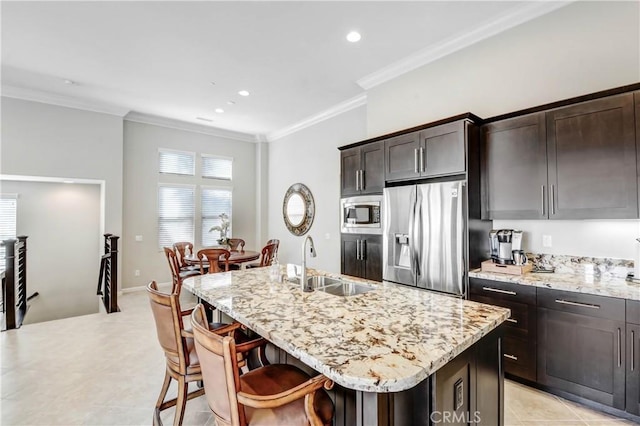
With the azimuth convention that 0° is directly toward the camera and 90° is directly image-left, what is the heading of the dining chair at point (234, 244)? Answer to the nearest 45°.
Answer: approximately 0°

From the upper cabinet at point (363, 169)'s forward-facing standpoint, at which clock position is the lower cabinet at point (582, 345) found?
The lower cabinet is roughly at 9 o'clock from the upper cabinet.

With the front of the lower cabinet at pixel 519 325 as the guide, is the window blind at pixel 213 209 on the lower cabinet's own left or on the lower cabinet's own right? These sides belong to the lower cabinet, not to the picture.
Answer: on the lower cabinet's own right

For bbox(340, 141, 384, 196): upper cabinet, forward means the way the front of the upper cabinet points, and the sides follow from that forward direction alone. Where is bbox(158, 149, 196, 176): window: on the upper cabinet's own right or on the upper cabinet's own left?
on the upper cabinet's own right

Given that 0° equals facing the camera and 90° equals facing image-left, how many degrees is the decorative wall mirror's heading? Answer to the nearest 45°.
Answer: approximately 45°

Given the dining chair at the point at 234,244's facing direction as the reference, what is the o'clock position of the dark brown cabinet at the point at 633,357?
The dark brown cabinet is roughly at 11 o'clock from the dining chair.

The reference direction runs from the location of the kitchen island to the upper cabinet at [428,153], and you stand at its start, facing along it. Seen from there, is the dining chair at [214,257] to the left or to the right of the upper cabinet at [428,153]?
left

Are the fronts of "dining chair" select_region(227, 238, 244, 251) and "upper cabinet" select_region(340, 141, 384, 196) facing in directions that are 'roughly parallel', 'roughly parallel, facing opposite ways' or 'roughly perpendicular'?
roughly perpendicular

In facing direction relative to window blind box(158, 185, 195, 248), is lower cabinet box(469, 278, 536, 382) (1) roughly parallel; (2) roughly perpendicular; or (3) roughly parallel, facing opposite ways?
roughly perpendicular

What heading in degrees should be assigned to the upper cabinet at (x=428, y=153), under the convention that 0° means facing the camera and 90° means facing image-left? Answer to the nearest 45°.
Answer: approximately 45°
